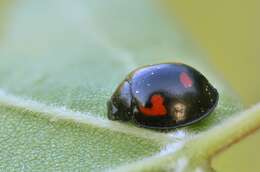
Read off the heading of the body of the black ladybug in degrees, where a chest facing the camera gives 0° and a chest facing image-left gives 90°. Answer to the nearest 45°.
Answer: approximately 90°
